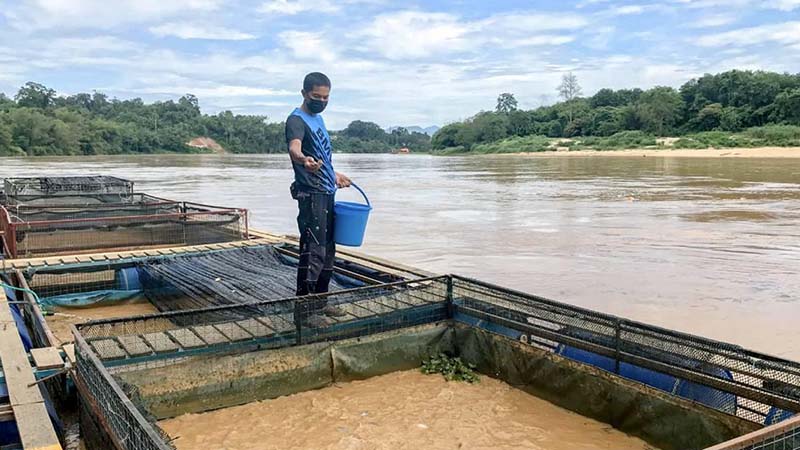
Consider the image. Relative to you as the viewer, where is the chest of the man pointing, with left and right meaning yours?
facing the viewer and to the right of the viewer

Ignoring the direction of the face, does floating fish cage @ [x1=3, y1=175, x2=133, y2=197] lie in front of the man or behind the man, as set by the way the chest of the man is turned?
behind

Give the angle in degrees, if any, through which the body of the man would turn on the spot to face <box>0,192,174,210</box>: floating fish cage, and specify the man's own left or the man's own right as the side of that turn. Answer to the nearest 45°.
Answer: approximately 180°
